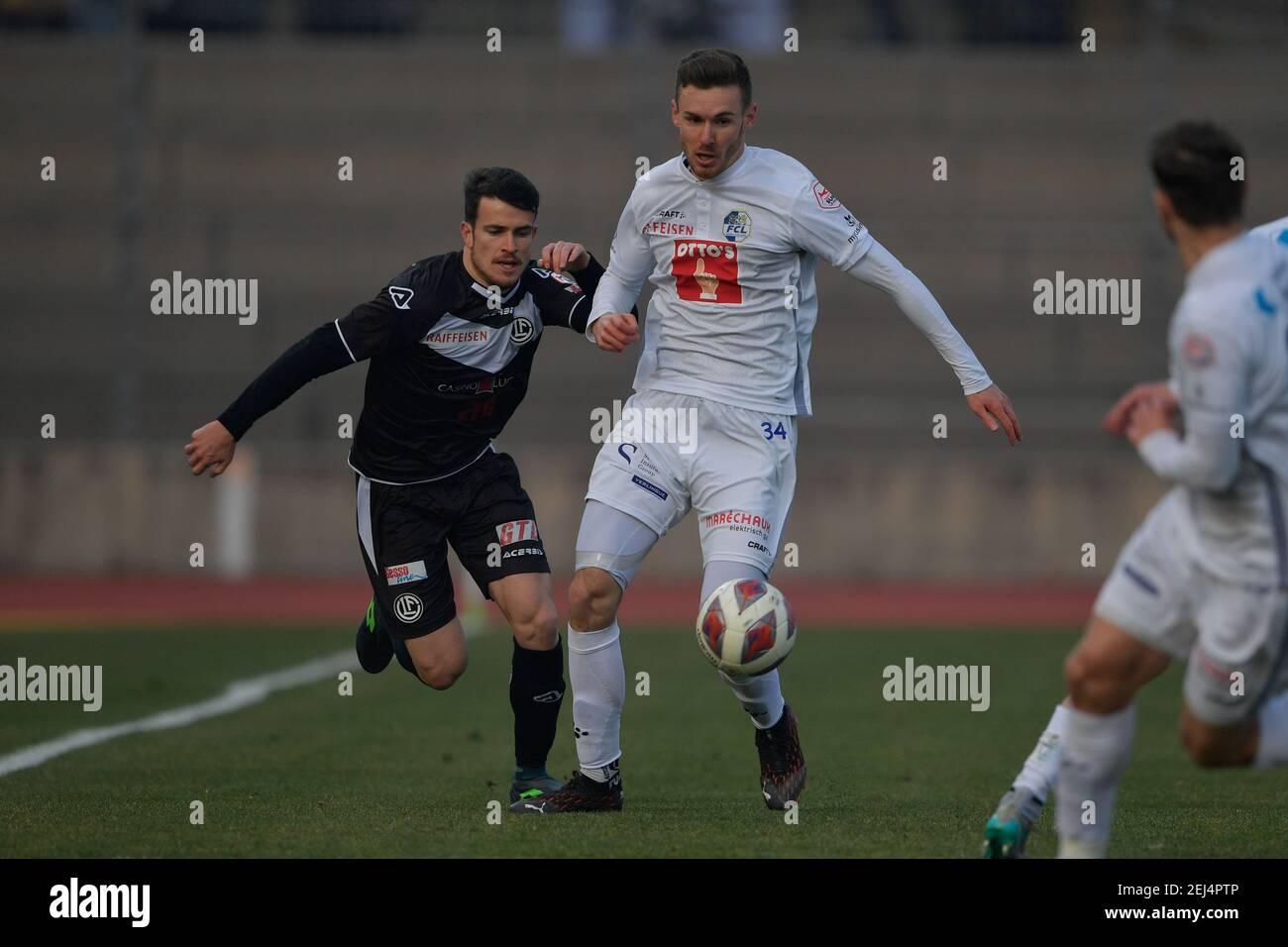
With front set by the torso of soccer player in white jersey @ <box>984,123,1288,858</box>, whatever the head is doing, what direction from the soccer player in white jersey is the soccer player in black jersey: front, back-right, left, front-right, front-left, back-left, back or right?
front

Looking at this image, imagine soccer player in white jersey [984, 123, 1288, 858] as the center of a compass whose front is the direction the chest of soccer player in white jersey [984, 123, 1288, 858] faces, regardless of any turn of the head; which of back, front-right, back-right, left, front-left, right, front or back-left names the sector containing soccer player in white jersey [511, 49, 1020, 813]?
front

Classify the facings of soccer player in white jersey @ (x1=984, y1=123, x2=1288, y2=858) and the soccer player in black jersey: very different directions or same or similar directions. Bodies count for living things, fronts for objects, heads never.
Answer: very different directions

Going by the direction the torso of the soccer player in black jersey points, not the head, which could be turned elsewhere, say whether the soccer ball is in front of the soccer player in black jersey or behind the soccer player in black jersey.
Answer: in front

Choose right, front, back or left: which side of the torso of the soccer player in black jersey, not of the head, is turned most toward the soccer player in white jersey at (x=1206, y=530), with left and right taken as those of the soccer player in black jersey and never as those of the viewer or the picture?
front

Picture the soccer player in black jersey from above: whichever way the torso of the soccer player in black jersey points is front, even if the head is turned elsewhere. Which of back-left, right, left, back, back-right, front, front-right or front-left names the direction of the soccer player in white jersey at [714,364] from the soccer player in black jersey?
front

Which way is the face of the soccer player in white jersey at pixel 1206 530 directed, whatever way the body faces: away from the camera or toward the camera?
away from the camera

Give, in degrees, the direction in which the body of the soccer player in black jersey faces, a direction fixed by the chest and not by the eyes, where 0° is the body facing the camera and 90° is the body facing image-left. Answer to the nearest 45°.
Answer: approximately 315°

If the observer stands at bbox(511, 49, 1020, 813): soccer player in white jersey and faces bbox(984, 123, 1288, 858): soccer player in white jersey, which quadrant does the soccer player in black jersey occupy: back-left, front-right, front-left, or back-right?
back-right

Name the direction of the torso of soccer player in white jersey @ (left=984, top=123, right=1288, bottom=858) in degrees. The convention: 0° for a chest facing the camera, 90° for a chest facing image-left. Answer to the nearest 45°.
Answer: approximately 135°

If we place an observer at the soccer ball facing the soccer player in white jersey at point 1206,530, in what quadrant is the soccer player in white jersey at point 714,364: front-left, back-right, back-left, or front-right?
back-left

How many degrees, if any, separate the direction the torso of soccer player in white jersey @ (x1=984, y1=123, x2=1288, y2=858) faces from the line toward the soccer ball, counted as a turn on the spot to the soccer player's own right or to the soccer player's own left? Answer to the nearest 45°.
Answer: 0° — they already face it
